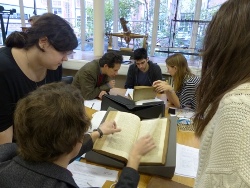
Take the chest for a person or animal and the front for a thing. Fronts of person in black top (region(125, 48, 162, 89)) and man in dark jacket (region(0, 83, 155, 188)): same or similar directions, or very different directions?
very different directions

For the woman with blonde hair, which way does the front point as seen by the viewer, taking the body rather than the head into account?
to the viewer's left

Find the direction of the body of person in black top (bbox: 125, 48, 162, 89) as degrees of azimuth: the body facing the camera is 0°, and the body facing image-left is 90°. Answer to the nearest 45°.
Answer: approximately 0°

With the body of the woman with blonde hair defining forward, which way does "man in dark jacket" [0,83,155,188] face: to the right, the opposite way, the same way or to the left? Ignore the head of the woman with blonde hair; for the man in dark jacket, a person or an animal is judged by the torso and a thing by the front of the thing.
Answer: to the right

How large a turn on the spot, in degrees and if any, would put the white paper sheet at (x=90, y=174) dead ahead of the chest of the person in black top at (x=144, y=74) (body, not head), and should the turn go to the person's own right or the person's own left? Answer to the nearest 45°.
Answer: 0° — they already face it

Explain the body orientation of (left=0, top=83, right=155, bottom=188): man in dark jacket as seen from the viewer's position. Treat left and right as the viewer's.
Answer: facing away from the viewer and to the right of the viewer

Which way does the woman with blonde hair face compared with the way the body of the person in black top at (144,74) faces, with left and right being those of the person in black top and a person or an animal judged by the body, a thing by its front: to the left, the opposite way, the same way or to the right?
to the right

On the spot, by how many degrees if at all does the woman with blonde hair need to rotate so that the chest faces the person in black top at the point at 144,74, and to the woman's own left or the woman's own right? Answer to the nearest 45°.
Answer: approximately 45° to the woman's own right
